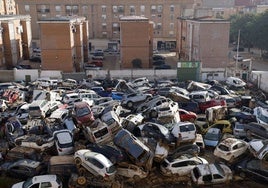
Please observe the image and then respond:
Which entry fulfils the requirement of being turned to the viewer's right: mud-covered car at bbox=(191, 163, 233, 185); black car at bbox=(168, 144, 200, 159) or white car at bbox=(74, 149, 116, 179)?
mud-covered car at bbox=(191, 163, 233, 185)

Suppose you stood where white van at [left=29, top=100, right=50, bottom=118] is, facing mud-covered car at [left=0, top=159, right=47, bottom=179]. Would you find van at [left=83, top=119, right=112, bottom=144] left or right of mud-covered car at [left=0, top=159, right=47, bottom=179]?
left

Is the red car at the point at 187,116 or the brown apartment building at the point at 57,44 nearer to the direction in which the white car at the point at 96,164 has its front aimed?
the brown apartment building

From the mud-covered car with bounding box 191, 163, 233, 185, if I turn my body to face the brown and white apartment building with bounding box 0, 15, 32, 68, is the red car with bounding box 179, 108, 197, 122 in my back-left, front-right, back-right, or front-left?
front-right

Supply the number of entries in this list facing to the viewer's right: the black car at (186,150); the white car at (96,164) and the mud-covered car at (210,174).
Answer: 1
